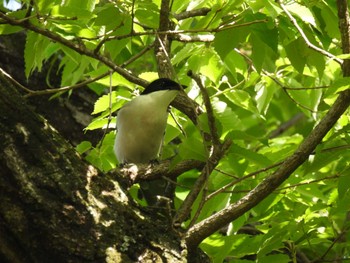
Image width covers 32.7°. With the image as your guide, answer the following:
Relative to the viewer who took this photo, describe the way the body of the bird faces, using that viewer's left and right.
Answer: facing the viewer and to the right of the viewer

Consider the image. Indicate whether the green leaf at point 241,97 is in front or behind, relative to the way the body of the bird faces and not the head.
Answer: behind

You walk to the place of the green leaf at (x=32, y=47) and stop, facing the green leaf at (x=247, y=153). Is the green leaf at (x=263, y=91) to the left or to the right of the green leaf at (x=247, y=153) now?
left

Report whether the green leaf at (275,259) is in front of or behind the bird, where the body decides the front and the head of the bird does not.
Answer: in front

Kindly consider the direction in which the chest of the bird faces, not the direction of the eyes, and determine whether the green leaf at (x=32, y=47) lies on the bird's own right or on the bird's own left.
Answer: on the bird's own right
